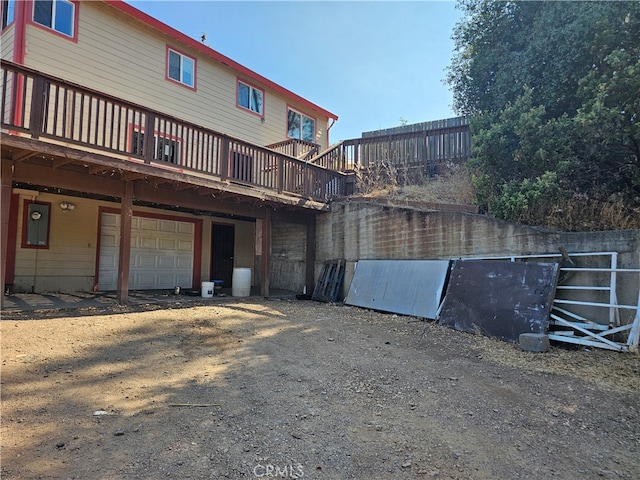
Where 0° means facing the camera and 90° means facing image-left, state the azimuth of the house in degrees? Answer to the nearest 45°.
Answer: approximately 315°

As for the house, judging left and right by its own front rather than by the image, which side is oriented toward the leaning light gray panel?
front

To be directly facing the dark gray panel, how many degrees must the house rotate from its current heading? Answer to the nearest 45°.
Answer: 0° — it already faces it
